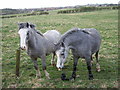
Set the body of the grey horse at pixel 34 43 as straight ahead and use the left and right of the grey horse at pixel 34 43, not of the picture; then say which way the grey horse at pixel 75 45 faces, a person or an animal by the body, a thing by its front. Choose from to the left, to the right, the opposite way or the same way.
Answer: the same way

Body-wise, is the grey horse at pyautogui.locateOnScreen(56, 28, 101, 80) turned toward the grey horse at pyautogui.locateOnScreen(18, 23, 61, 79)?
no

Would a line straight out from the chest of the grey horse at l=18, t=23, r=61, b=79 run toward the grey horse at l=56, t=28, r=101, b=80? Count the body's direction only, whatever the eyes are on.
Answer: no

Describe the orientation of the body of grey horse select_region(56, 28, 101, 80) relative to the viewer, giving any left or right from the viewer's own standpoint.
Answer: facing the viewer and to the left of the viewer

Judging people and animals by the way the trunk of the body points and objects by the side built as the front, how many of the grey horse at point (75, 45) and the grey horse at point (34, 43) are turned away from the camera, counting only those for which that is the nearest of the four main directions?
0
